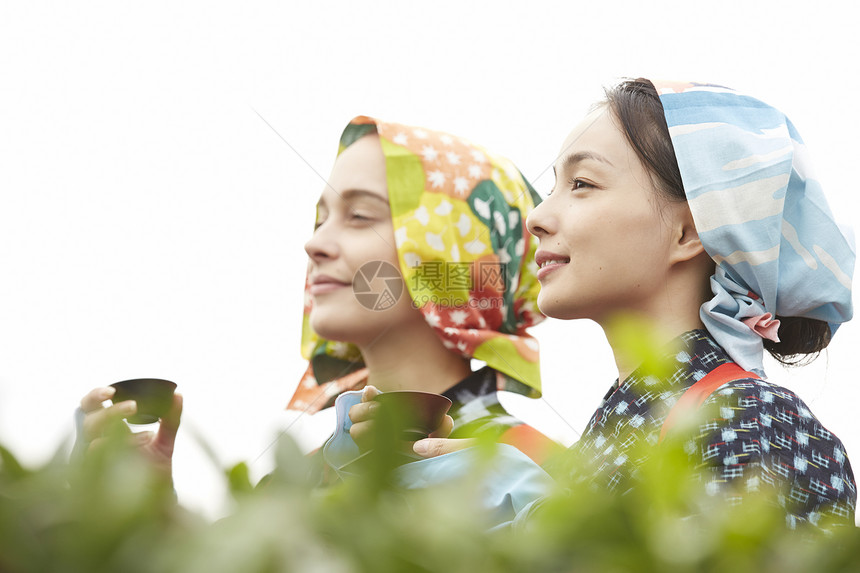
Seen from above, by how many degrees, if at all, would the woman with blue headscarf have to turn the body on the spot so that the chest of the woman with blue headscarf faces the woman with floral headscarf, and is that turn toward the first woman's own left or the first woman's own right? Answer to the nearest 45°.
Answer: approximately 45° to the first woman's own right

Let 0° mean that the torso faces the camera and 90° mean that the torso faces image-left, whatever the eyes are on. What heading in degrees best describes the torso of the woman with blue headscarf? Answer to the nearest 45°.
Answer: approximately 90°

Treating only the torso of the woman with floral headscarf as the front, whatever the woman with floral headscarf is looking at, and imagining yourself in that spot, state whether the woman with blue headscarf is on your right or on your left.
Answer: on your left

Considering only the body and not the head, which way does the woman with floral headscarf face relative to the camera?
to the viewer's left
